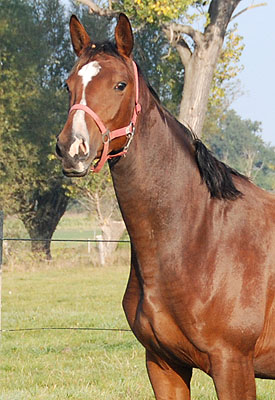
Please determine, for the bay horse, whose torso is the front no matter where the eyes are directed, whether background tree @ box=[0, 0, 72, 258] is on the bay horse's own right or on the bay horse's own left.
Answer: on the bay horse's own right

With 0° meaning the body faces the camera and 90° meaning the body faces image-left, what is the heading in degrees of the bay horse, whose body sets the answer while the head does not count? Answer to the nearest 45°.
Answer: approximately 45°

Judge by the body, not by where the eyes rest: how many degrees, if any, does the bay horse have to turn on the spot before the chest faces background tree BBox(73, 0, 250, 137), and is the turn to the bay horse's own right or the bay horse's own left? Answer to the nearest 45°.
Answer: approximately 135° to the bay horse's own right

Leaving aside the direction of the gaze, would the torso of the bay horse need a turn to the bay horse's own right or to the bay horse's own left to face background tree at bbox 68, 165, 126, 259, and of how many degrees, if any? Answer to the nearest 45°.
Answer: approximately 135° to the bay horse's own right
